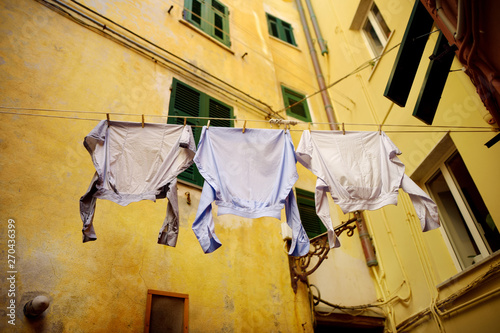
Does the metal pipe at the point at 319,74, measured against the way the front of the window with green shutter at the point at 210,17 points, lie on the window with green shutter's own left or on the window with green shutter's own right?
on the window with green shutter's own left

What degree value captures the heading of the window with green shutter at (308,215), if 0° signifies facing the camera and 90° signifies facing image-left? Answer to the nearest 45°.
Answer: approximately 315°

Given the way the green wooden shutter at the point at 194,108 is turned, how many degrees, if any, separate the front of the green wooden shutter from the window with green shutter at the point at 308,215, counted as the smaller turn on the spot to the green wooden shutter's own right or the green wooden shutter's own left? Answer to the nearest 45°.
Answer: approximately 90° to the green wooden shutter's own left

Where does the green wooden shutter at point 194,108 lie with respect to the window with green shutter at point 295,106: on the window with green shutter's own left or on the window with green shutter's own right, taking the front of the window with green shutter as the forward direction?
on the window with green shutter's own right

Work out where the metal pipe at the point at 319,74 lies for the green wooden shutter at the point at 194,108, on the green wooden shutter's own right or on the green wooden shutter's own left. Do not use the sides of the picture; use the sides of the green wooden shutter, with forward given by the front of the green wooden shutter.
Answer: on the green wooden shutter's own left
